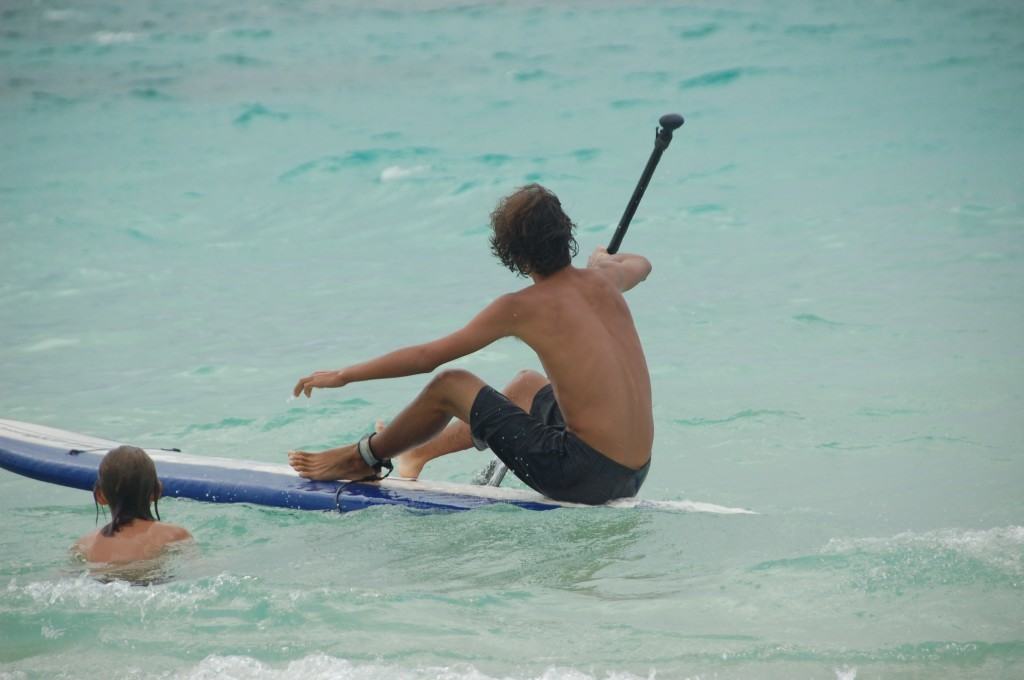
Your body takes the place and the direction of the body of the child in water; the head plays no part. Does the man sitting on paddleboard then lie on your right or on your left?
on your right

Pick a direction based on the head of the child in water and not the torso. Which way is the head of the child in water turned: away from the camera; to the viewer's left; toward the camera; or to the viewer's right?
away from the camera

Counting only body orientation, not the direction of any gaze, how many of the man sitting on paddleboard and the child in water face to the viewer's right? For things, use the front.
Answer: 0

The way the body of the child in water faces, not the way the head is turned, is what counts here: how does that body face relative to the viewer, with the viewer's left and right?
facing away from the viewer

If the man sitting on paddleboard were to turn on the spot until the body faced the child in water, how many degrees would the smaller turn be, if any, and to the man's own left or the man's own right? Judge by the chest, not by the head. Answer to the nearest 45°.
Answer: approximately 45° to the man's own left

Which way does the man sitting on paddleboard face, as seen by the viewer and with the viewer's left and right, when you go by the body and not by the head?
facing away from the viewer and to the left of the viewer
